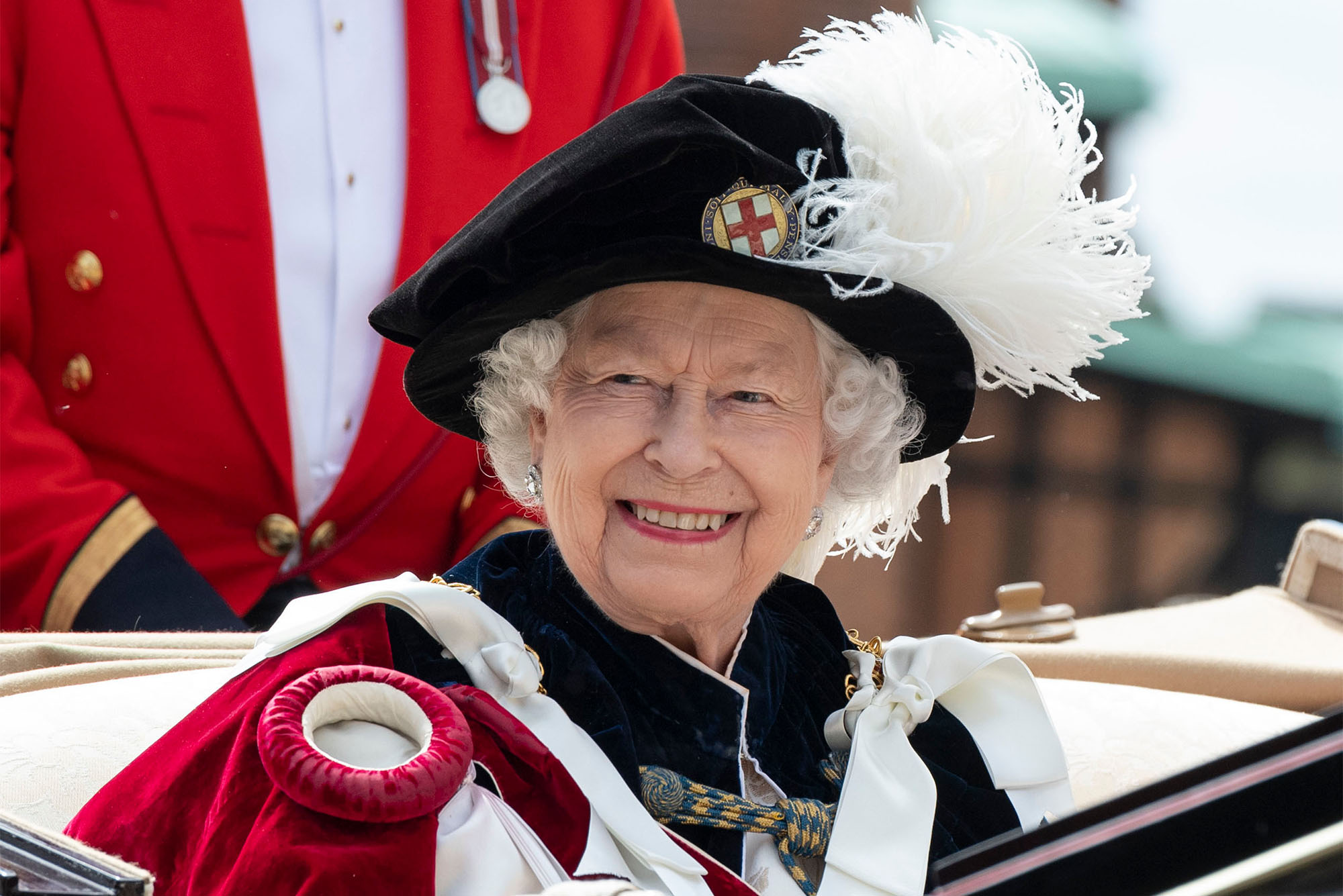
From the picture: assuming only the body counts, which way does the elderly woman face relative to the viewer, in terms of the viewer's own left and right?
facing the viewer and to the right of the viewer

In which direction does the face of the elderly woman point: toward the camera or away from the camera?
toward the camera
